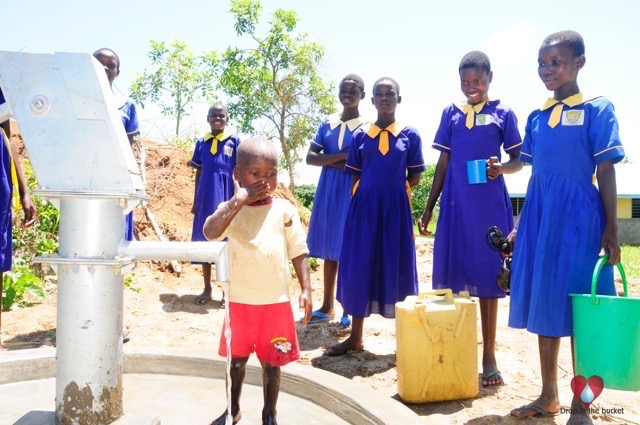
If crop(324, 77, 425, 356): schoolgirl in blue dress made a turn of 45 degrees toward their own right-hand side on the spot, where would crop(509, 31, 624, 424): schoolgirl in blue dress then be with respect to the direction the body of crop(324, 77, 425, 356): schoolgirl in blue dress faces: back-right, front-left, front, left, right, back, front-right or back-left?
left

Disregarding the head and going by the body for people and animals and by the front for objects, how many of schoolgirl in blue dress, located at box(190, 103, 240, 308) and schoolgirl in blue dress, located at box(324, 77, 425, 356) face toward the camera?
2

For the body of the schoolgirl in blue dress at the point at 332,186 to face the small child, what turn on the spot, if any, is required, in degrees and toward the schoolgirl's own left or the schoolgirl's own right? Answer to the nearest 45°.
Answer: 0° — they already face them

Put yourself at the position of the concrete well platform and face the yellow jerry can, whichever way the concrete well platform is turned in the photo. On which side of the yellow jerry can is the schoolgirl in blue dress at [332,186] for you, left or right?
left

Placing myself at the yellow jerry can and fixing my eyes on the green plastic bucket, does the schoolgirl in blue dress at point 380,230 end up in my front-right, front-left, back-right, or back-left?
back-left

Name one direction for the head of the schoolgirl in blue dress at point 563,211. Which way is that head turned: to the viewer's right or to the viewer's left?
to the viewer's left
